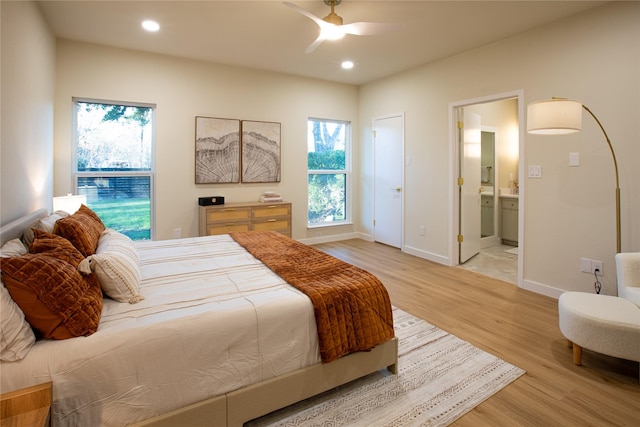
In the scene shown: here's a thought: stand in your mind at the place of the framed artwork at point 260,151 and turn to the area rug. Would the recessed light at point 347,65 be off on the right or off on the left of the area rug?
left

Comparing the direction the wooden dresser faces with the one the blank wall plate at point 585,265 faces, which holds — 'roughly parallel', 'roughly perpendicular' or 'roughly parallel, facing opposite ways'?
roughly perpendicular

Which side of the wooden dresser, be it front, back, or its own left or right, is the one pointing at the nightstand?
front

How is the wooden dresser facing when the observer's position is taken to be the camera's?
facing the viewer

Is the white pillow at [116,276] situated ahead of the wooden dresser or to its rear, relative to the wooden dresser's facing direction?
ahead

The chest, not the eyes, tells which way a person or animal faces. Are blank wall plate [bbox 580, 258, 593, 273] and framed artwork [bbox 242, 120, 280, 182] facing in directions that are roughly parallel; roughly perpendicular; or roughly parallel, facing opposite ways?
roughly perpendicular

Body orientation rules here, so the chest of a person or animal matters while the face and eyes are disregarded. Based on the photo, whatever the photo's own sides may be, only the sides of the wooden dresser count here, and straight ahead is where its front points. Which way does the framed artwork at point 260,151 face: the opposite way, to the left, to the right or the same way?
the same way

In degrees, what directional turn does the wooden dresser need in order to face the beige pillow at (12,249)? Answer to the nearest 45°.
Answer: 0° — it already faces it

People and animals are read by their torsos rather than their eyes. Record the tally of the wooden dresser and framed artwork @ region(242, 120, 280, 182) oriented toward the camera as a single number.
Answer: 2

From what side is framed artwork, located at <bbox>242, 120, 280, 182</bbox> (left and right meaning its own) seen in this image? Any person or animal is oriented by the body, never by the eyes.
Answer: front

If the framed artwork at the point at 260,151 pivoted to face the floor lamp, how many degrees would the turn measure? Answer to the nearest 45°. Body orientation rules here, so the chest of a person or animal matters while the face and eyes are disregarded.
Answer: approximately 45° to its left

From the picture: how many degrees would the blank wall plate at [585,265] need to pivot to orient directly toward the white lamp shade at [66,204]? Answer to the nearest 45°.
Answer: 0° — it already faces it

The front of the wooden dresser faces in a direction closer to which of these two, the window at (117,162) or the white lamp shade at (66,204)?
the white lamp shade
